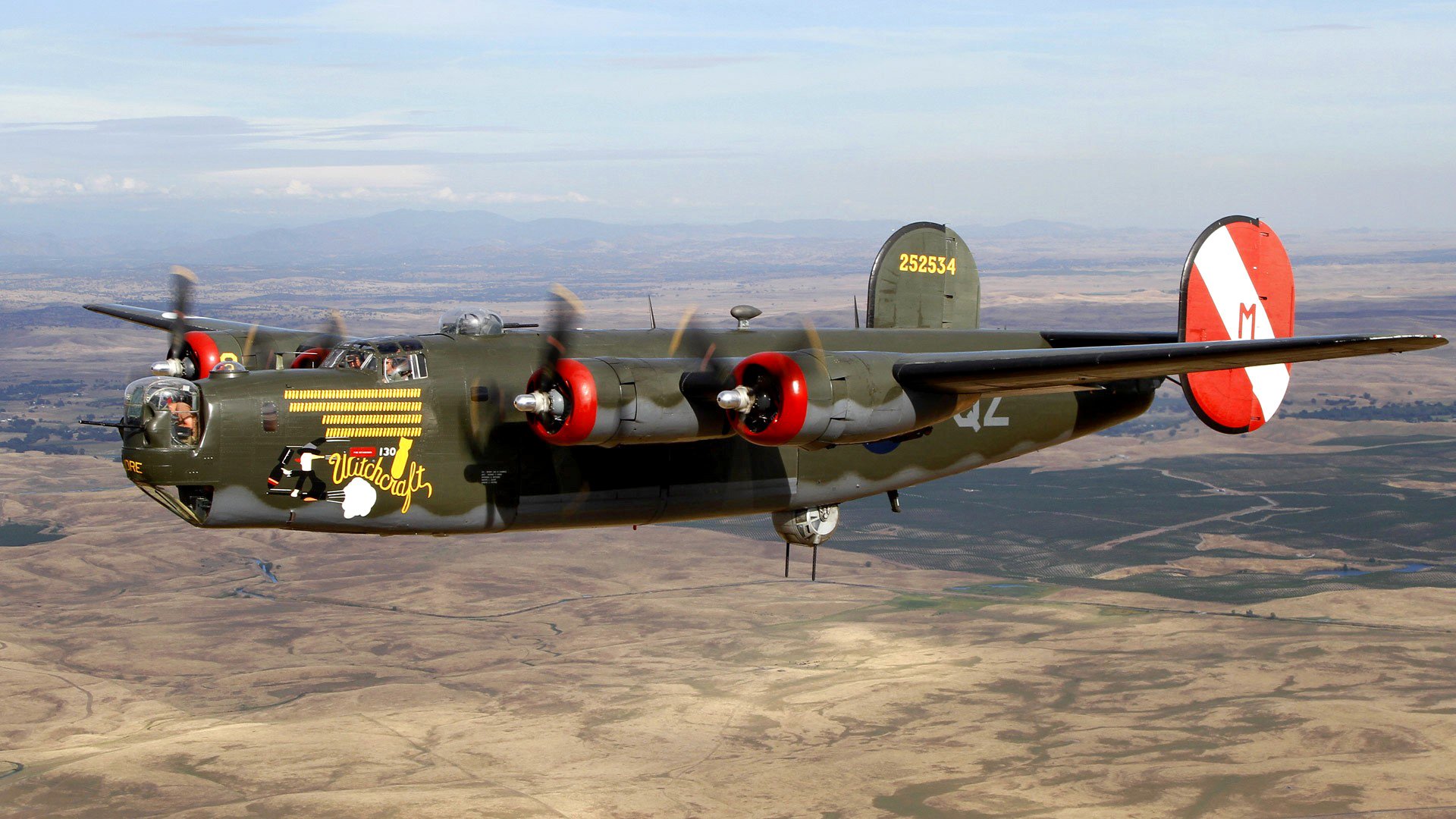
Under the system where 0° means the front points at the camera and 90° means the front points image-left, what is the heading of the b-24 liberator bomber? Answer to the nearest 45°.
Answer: approximately 45°
